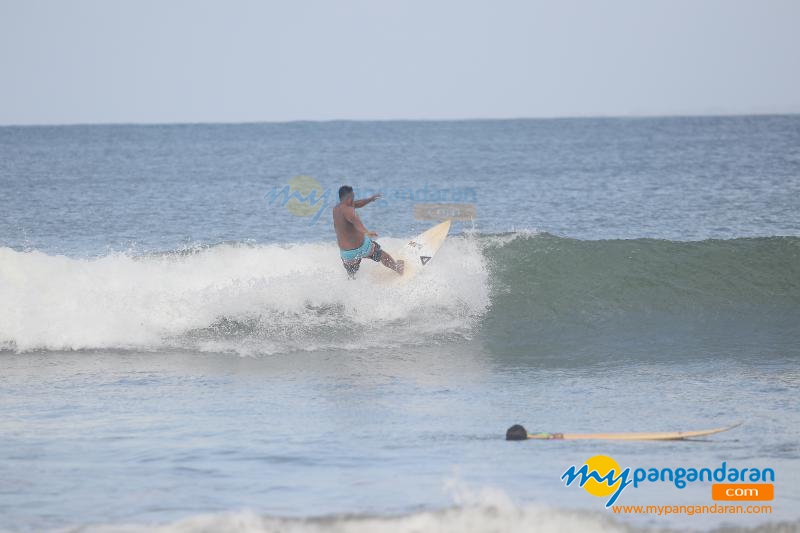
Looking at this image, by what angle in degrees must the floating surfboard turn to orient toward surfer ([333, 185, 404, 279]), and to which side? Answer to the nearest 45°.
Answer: approximately 135° to its left

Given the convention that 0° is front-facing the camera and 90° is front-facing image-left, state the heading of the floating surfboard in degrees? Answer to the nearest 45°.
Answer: approximately 270°

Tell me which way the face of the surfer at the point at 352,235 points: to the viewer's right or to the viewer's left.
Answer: to the viewer's right
